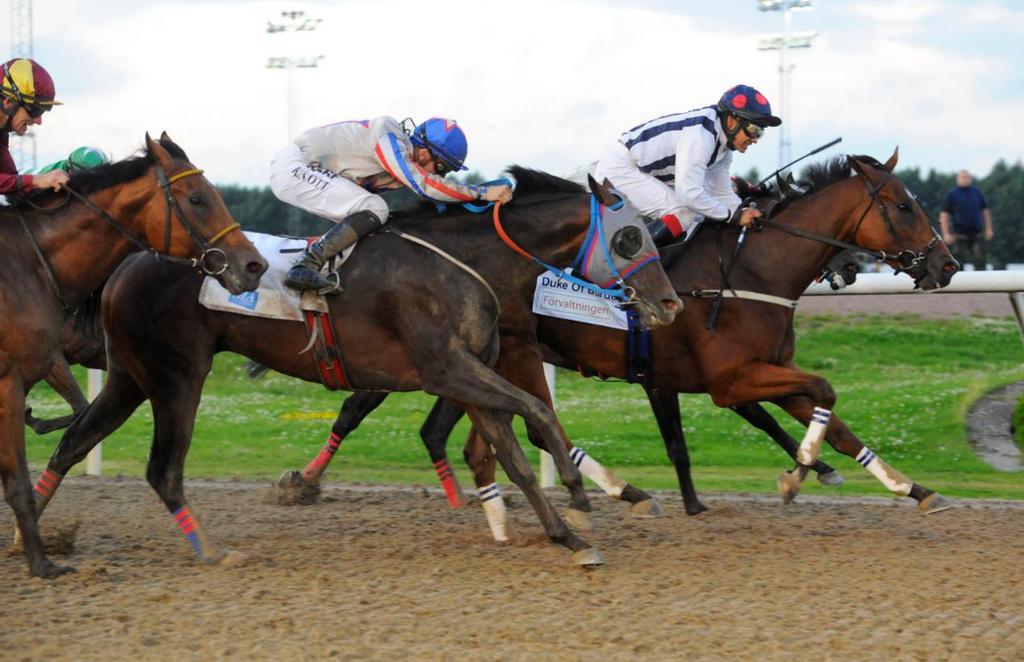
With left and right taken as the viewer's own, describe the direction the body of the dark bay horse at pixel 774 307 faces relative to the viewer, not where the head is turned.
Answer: facing to the right of the viewer

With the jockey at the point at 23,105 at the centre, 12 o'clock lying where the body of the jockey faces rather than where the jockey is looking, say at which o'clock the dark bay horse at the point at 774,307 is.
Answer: The dark bay horse is roughly at 12 o'clock from the jockey.

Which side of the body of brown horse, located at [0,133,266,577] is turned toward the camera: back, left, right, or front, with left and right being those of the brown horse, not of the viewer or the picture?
right

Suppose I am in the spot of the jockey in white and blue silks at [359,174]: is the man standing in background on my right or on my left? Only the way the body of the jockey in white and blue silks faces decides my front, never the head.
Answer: on my left

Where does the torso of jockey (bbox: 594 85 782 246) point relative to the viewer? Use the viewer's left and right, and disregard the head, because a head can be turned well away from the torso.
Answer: facing to the right of the viewer

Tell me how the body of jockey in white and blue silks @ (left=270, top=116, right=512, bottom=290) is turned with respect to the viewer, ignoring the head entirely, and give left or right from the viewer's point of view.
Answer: facing to the right of the viewer

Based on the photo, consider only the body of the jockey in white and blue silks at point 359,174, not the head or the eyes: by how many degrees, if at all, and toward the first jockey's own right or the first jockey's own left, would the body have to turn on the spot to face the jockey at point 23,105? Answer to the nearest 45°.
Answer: approximately 180°

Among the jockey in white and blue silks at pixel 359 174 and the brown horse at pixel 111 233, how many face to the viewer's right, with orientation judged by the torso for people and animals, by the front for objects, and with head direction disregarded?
2

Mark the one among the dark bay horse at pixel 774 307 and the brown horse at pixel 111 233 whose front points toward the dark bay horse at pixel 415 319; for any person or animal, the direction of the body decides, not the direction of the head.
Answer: the brown horse

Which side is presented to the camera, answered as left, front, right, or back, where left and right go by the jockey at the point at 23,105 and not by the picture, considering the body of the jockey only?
right

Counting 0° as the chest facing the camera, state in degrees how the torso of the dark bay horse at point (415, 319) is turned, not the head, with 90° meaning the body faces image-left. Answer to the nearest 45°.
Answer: approximately 270°
